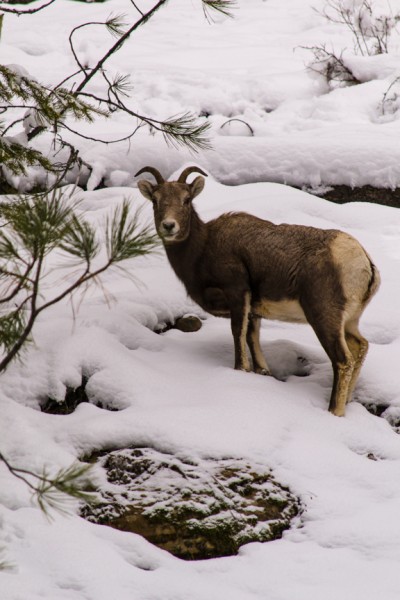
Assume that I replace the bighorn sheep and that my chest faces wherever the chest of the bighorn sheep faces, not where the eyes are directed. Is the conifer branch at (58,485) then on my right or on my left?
on my left

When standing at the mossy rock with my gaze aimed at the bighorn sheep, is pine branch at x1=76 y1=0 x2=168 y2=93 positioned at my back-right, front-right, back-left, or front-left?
front-left

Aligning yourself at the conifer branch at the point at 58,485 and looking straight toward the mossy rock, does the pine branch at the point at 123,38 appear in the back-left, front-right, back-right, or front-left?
front-left

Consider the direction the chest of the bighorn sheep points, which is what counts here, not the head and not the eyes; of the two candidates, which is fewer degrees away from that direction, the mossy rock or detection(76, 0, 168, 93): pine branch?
the pine branch

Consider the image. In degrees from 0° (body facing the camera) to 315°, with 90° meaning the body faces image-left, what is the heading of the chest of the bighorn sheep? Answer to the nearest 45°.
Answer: approximately 135°

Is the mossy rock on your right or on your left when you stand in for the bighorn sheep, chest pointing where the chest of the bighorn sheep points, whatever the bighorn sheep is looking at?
on your left
